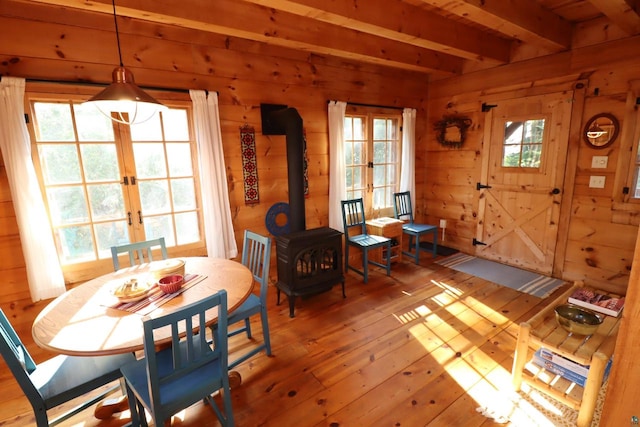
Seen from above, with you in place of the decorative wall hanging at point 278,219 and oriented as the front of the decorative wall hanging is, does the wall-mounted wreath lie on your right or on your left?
on your left

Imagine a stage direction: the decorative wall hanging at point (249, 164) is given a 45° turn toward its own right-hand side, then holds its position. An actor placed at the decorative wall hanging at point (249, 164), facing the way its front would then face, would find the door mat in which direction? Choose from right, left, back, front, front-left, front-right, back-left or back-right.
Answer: back-left

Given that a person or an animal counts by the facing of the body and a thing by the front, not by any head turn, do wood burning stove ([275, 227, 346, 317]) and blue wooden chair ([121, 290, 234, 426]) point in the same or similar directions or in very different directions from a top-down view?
very different directions

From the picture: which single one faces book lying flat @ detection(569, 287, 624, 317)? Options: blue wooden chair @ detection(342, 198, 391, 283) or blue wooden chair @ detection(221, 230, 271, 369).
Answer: blue wooden chair @ detection(342, 198, 391, 283)

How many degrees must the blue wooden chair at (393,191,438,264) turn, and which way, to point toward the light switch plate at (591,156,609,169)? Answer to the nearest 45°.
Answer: approximately 45° to its left

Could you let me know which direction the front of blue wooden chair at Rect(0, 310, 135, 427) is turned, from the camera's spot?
facing away from the viewer and to the right of the viewer

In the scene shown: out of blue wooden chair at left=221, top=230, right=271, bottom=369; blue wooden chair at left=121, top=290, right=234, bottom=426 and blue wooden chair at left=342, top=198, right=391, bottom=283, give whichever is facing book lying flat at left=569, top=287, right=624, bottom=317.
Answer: blue wooden chair at left=342, top=198, right=391, bottom=283

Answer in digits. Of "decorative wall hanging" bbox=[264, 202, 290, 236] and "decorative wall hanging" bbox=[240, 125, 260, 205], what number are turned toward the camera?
2

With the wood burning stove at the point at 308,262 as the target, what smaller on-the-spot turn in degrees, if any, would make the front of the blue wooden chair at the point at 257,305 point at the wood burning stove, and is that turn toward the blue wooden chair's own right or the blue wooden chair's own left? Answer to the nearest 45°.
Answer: approximately 180°

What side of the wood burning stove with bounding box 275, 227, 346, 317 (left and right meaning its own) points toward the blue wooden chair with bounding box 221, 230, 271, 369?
right

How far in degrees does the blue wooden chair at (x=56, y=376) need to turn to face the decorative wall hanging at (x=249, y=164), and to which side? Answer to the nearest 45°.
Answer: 0° — it already faces it

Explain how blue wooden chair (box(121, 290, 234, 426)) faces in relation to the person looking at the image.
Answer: facing away from the viewer and to the left of the viewer

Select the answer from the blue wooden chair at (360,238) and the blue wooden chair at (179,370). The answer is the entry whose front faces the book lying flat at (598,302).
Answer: the blue wooden chair at (360,238)
